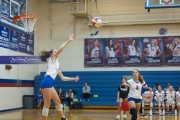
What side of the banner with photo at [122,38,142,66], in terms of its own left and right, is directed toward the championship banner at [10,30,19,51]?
right

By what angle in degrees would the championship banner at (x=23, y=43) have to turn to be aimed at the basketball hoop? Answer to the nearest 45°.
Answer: approximately 45° to its right

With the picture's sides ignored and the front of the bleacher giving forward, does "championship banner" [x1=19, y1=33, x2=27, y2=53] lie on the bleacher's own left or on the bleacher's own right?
on the bleacher's own right

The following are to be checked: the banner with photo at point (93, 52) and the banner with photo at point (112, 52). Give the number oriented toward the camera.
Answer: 2

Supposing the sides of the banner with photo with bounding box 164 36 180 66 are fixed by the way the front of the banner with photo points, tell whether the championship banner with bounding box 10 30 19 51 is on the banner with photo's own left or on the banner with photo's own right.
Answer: on the banner with photo's own right

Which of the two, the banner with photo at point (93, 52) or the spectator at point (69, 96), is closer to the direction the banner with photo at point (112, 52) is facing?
the spectator
